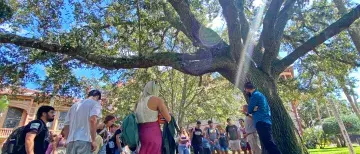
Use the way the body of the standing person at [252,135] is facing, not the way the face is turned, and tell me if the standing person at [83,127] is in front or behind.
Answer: in front

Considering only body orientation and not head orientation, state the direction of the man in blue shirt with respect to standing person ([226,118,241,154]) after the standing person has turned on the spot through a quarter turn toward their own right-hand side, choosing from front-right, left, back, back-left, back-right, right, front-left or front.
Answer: back-left

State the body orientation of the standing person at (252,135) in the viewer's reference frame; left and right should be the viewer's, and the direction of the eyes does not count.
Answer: facing to the left of the viewer

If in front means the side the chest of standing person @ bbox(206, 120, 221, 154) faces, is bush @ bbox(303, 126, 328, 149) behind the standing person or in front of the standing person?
behind

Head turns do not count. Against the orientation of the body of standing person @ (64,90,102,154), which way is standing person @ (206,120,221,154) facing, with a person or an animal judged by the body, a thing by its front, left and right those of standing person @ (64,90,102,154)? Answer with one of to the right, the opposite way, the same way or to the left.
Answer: the opposite way

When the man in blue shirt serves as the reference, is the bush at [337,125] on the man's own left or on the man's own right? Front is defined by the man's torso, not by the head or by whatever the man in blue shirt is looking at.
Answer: on the man's own right

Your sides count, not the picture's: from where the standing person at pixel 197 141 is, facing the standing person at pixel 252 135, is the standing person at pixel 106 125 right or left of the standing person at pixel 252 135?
right

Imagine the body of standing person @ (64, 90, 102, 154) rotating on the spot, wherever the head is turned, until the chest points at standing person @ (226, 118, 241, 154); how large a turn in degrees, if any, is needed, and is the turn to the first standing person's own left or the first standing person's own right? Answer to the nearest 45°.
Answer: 0° — they already face them

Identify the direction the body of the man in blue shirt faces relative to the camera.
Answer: to the viewer's left

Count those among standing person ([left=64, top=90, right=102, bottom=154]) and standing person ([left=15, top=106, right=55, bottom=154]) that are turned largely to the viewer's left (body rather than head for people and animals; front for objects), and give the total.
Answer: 0

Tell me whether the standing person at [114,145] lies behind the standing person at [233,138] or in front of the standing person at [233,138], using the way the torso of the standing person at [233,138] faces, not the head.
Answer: in front

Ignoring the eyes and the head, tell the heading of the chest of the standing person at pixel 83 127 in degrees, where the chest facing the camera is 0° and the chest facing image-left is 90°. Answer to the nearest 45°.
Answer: approximately 225°

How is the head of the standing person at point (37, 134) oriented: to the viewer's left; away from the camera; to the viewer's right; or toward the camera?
to the viewer's right
